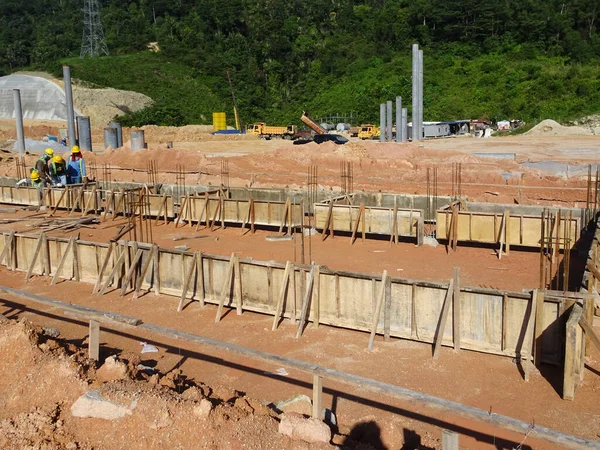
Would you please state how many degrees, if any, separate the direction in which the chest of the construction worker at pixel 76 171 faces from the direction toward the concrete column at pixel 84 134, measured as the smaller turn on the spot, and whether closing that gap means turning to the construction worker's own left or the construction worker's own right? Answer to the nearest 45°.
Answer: approximately 180°

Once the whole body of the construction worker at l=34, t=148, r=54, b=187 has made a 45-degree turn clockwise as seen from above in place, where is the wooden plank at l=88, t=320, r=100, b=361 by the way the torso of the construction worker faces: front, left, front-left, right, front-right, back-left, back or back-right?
front-right

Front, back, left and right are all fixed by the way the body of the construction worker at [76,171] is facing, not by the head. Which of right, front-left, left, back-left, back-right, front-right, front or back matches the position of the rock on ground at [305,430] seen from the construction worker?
front

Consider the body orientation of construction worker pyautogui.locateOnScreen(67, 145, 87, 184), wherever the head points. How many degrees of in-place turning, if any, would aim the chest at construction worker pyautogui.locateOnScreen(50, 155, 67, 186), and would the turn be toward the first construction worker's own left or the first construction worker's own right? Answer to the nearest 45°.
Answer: approximately 45° to the first construction worker's own right

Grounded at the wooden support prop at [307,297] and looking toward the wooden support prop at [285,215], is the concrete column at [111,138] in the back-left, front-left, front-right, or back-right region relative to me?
front-left

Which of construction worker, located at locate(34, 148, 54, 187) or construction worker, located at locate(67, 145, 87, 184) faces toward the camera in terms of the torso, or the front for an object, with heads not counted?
construction worker, located at locate(67, 145, 87, 184)

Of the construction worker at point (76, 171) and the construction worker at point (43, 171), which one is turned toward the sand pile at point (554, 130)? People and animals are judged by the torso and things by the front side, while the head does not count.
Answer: the construction worker at point (43, 171)

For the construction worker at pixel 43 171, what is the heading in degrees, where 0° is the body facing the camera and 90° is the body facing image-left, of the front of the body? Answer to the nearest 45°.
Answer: approximately 270°

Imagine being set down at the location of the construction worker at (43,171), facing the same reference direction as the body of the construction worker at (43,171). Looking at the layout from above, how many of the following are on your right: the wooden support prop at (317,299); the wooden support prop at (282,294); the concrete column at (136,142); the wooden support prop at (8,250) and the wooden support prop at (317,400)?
4

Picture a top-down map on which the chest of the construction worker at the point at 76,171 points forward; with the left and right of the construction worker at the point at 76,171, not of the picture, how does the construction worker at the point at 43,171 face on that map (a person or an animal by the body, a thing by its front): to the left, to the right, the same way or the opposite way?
to the left

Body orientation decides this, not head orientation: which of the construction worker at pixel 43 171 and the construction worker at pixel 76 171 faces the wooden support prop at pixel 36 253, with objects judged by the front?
the construction worker at pixel 76 171

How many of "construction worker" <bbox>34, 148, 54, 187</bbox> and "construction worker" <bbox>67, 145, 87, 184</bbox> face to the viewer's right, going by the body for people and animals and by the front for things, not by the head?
1

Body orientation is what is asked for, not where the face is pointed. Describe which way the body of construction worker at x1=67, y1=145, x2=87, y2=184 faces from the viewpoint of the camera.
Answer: toward the camera

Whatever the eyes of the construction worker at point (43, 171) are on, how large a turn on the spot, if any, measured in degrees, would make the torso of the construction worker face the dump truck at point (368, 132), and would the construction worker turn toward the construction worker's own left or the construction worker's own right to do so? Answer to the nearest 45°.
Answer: approximately 45° to the construction worker's own left

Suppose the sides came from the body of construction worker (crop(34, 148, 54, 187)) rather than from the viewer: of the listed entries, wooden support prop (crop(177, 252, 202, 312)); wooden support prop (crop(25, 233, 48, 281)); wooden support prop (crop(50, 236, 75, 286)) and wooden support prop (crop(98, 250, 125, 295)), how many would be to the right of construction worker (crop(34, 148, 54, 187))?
4

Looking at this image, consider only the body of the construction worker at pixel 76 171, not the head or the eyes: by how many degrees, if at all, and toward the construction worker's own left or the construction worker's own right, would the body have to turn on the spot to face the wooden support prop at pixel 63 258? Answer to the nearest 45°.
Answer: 0° — they already face it

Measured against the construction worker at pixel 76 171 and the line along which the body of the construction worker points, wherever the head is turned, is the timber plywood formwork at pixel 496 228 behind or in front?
in front

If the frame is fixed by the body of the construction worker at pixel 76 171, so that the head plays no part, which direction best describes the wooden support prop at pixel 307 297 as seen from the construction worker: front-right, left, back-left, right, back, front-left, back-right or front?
front
